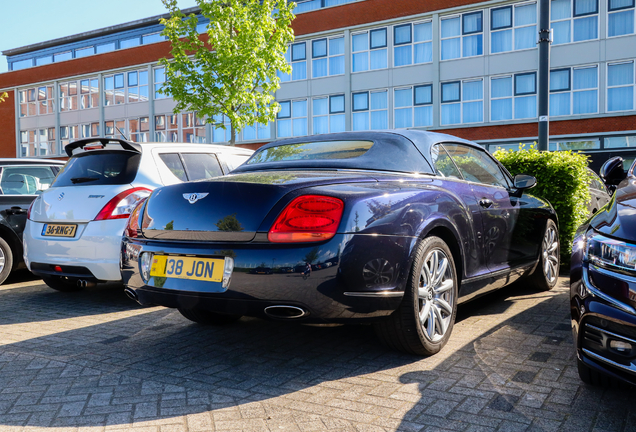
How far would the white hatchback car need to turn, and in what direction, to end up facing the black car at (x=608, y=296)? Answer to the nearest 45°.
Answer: approximately 90° to its right

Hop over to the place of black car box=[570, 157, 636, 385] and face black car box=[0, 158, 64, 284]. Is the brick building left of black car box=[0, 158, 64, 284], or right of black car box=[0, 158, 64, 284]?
right

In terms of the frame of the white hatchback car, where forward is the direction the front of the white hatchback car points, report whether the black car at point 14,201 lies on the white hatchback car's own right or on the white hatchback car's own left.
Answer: on the white hatchback car's own left

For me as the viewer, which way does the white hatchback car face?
facing away from the viewer and to the right of the viewer

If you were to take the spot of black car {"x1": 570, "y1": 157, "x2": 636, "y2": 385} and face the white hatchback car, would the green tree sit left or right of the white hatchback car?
right
